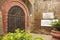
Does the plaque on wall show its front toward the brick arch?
no

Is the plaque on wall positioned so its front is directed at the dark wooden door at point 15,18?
no

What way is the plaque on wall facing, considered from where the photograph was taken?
facing the viewer
